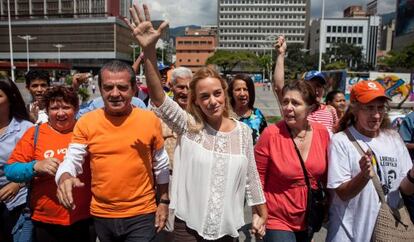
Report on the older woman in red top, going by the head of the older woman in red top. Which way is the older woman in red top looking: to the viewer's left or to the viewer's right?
to the viewer's left

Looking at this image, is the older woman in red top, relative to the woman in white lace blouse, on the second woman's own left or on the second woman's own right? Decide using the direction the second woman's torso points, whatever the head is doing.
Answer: on the second woman's own left

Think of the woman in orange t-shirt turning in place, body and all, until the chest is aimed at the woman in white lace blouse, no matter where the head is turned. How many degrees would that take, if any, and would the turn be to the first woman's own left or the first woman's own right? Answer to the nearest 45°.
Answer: approximately 45° to the first woman's own left

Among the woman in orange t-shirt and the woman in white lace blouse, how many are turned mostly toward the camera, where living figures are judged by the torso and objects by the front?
2

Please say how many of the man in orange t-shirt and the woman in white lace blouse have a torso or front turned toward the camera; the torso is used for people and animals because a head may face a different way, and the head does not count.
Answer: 2

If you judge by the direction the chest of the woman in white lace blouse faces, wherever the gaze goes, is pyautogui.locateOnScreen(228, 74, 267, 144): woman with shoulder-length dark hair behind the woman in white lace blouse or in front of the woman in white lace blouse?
behind

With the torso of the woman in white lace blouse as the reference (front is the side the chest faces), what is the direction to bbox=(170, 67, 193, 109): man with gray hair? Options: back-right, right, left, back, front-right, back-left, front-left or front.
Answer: back

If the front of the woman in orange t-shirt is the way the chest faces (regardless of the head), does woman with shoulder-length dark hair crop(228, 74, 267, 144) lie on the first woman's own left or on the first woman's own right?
on the first woman's own left
